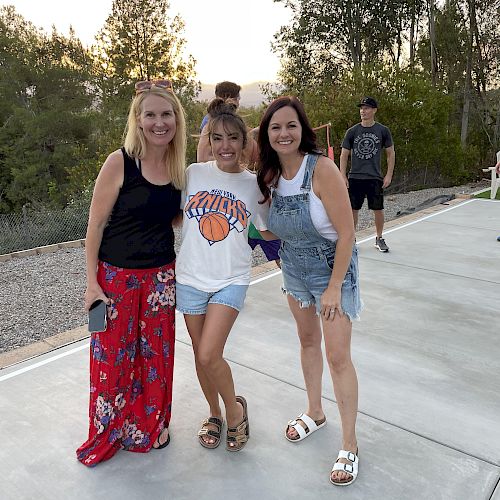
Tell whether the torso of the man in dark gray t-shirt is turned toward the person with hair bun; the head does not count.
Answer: yes

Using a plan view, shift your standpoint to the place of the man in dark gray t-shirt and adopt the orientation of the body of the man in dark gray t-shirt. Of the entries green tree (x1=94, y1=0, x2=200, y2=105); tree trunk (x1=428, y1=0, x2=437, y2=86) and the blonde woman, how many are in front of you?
1

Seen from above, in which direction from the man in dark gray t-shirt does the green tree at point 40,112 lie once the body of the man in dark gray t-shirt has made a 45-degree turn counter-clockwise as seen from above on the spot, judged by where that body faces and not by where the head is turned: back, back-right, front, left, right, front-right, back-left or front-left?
back

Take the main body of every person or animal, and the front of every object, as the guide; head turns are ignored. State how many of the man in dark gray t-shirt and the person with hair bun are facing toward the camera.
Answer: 2

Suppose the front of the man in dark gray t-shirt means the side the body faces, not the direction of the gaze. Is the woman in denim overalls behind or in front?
in front

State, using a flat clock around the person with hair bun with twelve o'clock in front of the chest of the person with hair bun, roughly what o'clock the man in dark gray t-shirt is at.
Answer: The man in dark gray t-shirt is roughly at 7 o'clock from the person with hair bun.

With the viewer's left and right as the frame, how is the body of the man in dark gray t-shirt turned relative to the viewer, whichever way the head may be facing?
facing the viewer

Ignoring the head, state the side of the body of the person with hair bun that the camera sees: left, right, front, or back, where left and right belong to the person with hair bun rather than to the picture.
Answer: front

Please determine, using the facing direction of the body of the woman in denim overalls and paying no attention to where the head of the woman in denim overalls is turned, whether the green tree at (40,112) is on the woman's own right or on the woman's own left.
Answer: on the woman's own right

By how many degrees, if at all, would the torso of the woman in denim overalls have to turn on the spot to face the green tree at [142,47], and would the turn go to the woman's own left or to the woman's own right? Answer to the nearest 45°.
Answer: approximately 135° to the woman's own right

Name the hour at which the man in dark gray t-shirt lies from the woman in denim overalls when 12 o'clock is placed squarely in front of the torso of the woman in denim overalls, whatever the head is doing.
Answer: The man in dark gray t-shirt is roughly at 5 o'clock from the woman in denim overalls.

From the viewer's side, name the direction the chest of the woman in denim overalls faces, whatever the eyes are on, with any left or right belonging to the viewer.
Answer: facing the viewer and to the left of the viewer

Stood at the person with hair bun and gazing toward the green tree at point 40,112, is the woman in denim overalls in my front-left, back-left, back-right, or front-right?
back-right
